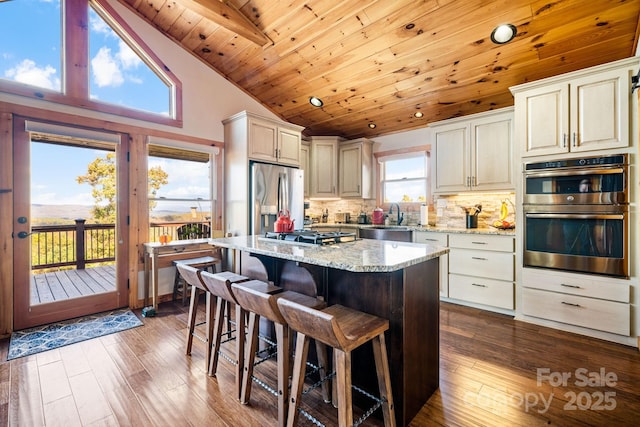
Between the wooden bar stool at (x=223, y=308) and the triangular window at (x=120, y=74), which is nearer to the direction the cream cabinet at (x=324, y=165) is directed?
the wooden bar stool

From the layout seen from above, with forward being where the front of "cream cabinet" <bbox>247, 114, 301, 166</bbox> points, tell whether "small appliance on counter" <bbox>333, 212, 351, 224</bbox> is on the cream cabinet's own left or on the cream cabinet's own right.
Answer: on the cream cabinet's own left

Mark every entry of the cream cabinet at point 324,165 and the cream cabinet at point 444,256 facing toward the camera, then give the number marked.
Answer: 2

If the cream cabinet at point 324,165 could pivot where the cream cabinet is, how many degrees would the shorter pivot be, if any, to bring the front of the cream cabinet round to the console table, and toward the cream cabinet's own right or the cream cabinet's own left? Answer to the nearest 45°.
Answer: approximately 45° to the cream cabinet's own right

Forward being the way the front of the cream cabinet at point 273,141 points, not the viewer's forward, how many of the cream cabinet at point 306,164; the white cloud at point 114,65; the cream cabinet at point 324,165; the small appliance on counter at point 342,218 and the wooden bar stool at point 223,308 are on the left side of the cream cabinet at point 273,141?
3

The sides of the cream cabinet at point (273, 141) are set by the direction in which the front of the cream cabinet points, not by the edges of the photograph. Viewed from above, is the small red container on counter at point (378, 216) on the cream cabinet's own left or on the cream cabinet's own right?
on the cream cabinet's own left

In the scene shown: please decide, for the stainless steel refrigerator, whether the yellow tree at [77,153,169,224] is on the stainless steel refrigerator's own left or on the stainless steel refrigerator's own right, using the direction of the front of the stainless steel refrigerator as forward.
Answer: on the stainless steel refrigerator's own right
